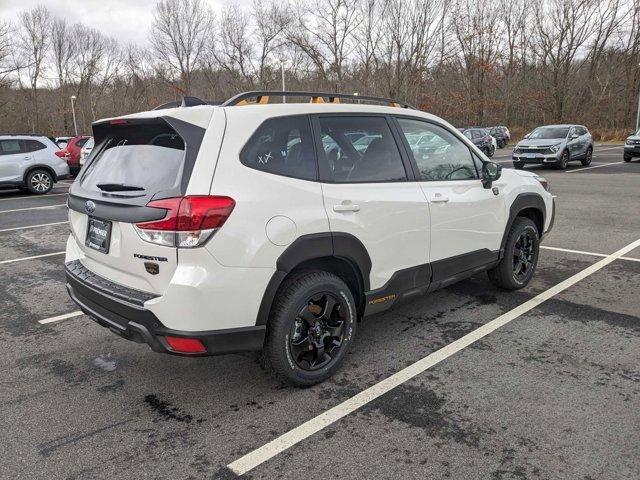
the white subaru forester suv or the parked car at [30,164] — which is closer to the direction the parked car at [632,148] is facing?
the white subaru forester suv

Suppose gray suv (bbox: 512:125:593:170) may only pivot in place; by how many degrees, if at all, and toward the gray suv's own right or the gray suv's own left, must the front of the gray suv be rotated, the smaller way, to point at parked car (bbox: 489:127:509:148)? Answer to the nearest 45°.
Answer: approximately 135° to the gray suv's own right

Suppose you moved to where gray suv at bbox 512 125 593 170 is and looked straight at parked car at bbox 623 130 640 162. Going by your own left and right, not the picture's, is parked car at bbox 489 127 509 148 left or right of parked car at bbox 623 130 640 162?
left

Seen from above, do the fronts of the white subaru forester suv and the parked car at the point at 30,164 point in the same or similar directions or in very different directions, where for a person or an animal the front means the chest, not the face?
very different directions

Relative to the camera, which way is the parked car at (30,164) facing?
to the viewer's left

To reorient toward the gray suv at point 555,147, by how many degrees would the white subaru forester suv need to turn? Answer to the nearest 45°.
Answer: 0° — it already faces it

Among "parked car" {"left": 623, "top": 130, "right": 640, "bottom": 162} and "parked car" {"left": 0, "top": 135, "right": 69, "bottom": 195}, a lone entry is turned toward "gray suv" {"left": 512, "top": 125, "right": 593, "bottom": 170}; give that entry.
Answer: "parked car" {"left": 623, "top": 130, "right": 640, "bottom": 162}
